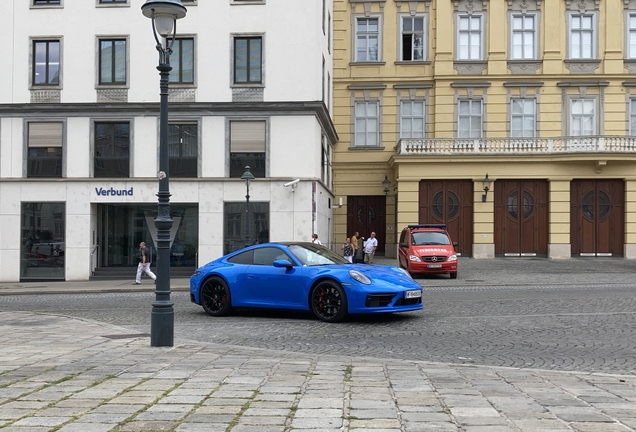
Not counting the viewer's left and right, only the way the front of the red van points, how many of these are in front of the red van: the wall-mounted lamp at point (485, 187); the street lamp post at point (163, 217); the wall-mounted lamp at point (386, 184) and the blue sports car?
2

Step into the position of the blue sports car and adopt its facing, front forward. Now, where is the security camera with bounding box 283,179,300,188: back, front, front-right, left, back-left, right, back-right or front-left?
back-left

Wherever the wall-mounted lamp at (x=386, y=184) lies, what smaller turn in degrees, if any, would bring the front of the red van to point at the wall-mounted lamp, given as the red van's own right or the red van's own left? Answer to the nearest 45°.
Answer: approximately 180°

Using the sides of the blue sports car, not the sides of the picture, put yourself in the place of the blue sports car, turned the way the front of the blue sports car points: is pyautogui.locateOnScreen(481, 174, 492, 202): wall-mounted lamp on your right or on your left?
on your left

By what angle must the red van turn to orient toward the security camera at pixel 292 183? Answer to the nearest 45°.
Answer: approximately 90° to its right

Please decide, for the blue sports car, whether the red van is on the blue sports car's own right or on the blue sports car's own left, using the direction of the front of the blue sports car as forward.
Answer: on the blue sports car's own left

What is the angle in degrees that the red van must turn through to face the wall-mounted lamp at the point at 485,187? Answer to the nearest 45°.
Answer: approximately 180°

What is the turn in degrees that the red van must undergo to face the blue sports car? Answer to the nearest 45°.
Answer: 0° — it already faces it

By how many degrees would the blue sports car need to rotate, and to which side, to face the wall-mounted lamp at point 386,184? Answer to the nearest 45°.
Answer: approximately 135° to its left

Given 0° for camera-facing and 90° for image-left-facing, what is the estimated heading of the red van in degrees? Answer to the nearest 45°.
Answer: approximately 0°
